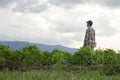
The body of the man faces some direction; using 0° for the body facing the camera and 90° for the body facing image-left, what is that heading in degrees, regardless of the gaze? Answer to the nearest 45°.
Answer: approximately 135°
